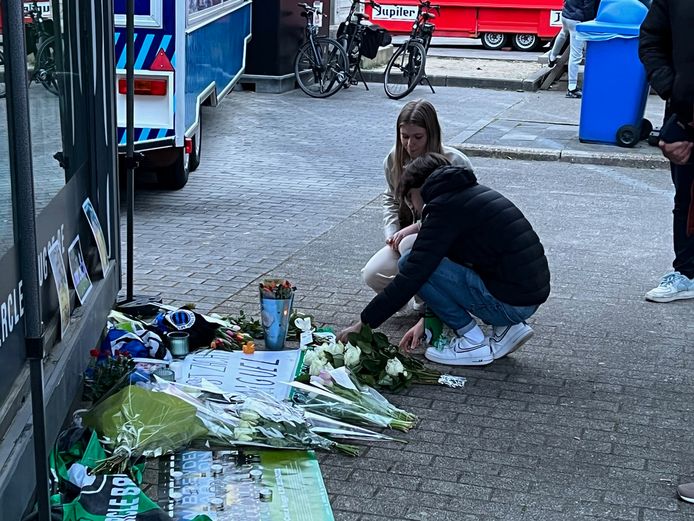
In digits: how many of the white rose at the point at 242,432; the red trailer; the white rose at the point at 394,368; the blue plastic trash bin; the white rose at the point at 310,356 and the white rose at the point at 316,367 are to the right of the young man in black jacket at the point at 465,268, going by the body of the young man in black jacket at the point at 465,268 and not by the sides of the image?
2

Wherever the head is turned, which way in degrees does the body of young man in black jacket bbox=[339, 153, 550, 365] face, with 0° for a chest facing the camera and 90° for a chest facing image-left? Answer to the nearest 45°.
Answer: approximately 90°

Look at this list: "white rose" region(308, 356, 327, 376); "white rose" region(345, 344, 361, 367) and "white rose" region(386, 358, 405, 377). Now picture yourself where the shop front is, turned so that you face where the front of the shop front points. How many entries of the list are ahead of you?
3

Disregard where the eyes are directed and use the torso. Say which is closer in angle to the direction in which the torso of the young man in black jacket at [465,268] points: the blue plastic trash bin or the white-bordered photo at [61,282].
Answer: the white-bordered photo

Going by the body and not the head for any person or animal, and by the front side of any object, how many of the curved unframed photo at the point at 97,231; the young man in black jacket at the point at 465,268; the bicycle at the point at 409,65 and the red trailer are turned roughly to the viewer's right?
1

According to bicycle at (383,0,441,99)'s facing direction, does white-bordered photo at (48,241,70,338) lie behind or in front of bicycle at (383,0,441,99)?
in front

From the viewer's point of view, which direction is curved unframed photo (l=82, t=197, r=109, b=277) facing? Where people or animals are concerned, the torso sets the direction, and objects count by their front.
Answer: to the viewer's right

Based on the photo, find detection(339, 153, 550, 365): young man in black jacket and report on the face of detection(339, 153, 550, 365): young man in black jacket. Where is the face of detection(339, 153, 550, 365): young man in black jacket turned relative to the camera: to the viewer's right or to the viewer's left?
to the viewer's left

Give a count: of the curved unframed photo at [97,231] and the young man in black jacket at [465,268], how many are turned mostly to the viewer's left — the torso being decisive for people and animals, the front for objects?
1

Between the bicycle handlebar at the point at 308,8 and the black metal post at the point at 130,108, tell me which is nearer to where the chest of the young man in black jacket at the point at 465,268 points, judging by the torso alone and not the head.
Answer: the black metal post

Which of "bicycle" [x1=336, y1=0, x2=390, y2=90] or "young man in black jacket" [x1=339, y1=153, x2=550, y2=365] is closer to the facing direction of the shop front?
the young man in black jacket

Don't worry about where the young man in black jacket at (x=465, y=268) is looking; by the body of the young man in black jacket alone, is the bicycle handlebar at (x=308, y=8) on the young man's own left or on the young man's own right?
on the young man's own right

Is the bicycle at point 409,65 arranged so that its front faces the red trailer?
no

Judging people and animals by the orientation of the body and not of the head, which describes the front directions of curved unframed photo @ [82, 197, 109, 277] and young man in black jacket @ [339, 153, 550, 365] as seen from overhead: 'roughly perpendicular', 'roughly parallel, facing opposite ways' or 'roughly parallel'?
roughly parallel, facing opposite ways

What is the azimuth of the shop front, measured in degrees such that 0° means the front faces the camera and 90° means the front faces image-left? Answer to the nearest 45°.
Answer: approximately 270°
